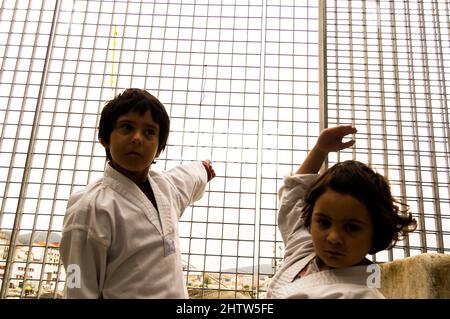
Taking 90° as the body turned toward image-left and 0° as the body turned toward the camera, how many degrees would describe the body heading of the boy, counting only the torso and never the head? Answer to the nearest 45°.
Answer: approximately 315°

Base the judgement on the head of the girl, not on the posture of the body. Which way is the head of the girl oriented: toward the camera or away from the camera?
toward the camera
